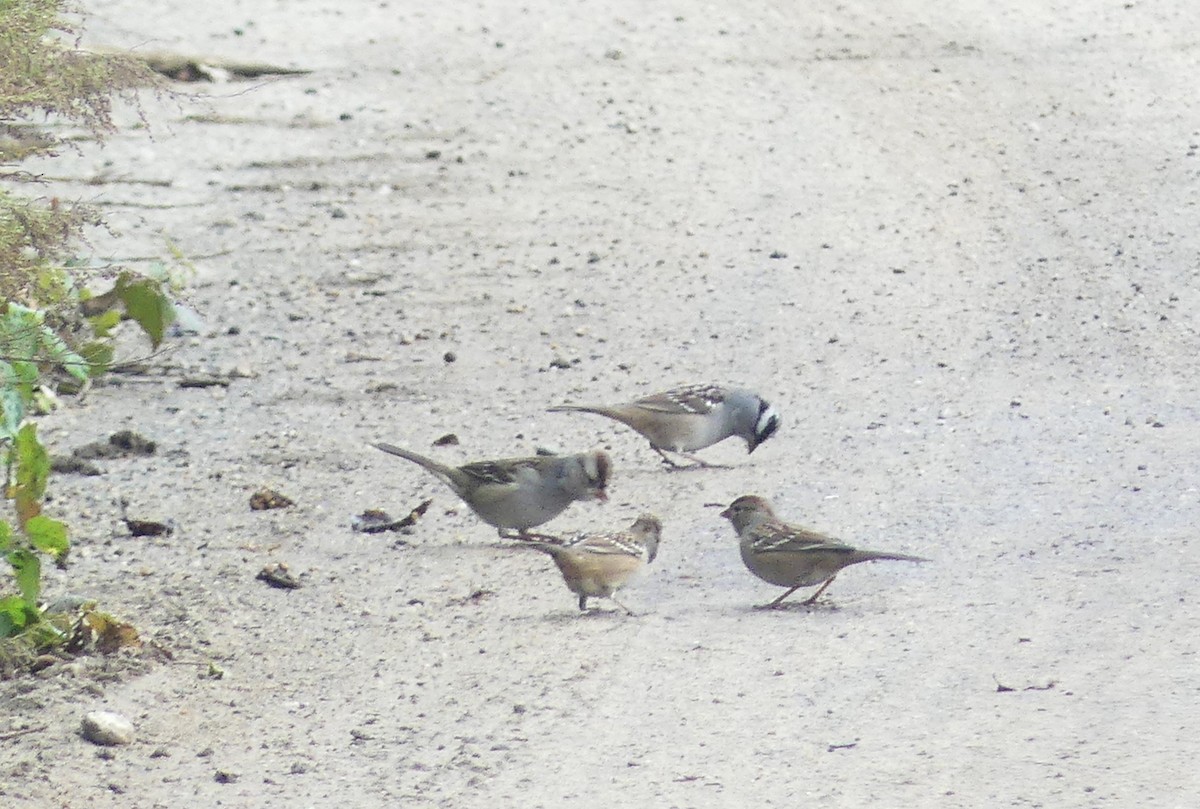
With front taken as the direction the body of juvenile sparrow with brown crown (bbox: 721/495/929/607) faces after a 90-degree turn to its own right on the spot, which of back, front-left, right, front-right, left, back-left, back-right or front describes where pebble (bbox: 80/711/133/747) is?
back-left

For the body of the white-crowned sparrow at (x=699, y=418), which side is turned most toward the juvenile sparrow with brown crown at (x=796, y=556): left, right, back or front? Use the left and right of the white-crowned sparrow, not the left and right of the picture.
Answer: right

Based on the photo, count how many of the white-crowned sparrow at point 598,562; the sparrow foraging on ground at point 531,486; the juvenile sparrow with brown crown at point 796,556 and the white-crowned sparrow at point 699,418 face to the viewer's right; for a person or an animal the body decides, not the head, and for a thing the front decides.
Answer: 3

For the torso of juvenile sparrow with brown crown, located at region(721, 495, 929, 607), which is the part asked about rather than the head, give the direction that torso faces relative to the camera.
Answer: to the viewer's left

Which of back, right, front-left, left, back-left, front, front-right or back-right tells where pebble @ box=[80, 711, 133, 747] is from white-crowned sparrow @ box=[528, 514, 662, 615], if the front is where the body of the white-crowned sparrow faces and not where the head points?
back-right

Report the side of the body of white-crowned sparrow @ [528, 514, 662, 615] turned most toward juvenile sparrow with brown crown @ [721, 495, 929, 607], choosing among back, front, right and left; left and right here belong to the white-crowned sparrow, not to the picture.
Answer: front

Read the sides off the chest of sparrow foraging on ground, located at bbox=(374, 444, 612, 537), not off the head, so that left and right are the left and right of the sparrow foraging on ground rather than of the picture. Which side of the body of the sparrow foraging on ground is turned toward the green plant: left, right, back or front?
back

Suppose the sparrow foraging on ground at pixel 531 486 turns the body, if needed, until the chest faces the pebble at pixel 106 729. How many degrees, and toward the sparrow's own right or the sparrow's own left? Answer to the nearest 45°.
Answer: approximately 135° to the sparrow's own right

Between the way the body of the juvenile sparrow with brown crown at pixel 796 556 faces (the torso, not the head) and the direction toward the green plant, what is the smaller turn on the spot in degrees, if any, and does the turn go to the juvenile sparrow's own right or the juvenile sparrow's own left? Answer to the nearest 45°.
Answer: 0° — it already faces it

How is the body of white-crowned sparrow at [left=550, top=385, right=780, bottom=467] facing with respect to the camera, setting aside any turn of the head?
to the viewer's right

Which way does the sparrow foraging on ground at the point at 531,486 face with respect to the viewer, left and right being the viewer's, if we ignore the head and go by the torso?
facing to the right of the viewer

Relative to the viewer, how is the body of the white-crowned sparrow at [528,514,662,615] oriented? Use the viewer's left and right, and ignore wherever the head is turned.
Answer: facing to the right of the viewer

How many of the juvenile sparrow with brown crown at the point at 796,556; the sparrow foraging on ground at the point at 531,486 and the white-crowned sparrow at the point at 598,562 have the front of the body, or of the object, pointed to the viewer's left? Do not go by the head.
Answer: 1

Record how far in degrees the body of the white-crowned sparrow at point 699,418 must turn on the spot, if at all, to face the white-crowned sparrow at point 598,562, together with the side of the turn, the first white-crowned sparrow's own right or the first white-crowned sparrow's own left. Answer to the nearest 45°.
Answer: approximately 90° to the first white-crowned sparrow's own right
